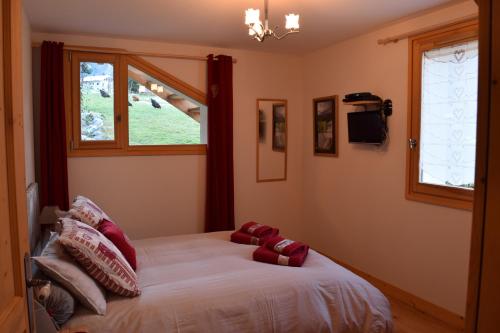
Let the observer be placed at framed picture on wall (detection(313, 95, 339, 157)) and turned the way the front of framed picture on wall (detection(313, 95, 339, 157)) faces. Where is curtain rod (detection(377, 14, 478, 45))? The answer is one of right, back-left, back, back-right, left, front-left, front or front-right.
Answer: left

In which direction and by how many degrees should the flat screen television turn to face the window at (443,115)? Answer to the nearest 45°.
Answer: approximately 90° to its left

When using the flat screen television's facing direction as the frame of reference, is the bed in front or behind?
in front

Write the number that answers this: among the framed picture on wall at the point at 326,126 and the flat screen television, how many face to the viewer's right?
0

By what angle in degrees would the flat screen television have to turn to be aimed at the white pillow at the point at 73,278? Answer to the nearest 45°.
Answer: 0° — it already faces it

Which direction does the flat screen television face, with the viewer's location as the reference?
facing the viewer and to the left of the viewer

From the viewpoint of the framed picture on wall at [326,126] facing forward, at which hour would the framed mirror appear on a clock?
The framed mirror is roughly at 2 o'clock from the framed picture on wall.

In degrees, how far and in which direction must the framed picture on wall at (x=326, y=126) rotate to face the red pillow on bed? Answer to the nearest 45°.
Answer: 0° — it already faces it

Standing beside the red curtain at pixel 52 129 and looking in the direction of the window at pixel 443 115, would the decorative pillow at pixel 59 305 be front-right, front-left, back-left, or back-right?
front-right

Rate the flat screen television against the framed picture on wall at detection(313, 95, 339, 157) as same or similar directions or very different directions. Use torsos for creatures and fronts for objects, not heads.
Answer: same or similar directions

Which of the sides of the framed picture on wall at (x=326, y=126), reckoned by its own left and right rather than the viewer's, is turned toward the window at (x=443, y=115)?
left

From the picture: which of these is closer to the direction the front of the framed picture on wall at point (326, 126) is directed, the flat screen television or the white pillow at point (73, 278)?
the white pillow

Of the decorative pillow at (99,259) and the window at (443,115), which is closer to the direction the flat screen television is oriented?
the decorative pillow

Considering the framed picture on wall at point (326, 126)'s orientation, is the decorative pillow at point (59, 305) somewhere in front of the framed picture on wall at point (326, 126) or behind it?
in front

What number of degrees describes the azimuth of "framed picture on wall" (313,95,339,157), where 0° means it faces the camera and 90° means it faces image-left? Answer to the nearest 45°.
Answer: approximately 45°
